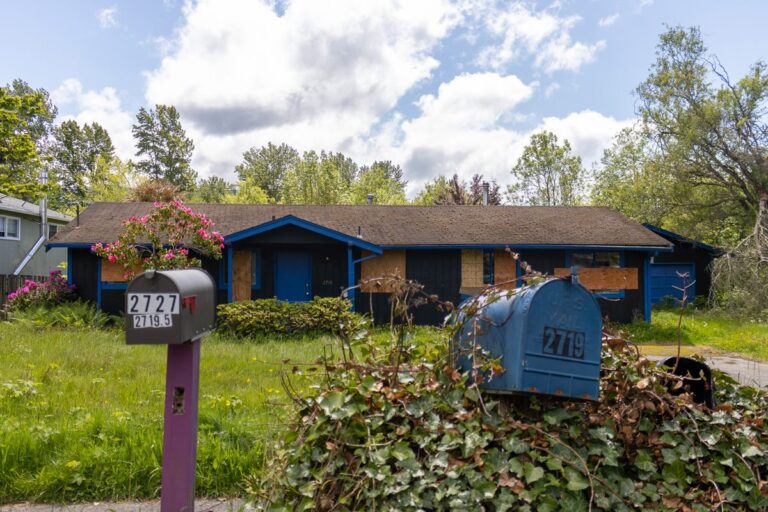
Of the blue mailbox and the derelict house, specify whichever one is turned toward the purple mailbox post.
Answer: the derelict house

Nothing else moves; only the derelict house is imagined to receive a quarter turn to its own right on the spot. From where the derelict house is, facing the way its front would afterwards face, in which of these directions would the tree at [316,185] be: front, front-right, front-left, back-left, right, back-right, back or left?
right

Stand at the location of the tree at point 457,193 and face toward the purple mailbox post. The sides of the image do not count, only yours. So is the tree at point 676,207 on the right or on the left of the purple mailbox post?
left

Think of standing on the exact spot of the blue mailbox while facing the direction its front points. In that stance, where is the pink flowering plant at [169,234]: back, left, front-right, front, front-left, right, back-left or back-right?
back

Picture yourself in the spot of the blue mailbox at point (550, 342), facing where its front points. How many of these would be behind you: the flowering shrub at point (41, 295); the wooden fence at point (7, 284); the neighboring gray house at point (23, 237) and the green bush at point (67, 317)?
4

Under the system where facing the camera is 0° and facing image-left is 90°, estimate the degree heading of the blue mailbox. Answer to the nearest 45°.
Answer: approximately 315°

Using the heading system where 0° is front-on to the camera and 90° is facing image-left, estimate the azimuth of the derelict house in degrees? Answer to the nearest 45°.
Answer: approximately 0°

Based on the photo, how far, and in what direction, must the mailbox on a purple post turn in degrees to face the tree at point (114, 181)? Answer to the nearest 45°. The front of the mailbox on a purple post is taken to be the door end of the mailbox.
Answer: approximately 180°

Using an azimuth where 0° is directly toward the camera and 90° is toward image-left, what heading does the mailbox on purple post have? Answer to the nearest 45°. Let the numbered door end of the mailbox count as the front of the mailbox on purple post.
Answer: approximately 0°
